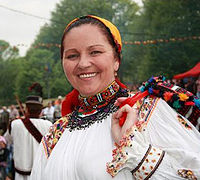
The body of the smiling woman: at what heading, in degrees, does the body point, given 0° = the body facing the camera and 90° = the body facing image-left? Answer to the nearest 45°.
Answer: approximately 45°

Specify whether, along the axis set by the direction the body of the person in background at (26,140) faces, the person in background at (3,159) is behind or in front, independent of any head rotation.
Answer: in front

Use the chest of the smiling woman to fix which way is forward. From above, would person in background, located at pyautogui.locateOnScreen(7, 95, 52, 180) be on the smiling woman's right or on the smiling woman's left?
on the smiling woman's right

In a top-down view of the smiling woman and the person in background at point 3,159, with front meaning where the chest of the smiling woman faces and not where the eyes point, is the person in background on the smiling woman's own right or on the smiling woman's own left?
on the smiling woman's own right
